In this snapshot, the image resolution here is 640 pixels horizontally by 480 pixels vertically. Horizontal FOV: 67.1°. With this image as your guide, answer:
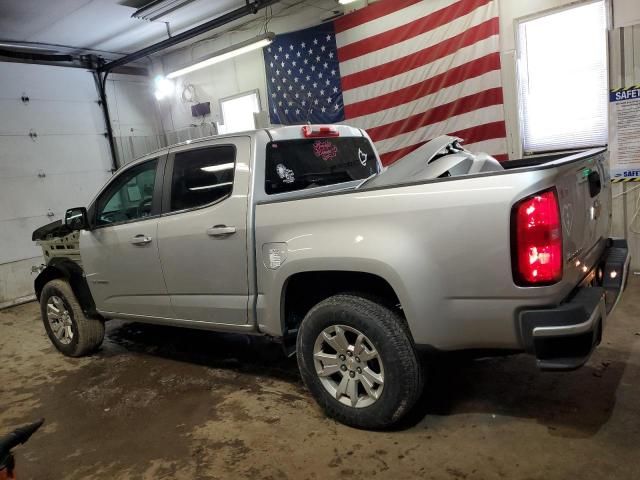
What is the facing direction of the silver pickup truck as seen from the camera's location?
facing away from the viewer and to the left of the viewer

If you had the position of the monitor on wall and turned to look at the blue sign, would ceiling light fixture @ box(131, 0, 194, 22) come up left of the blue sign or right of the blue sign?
right

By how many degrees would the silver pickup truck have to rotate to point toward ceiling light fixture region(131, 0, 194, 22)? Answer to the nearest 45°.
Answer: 0° — it already faces it

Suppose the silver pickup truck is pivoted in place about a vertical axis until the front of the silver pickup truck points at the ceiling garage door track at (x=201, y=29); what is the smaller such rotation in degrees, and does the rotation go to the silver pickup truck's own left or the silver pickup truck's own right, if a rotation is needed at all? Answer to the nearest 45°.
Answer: approximately 45° to the silver pickup truck's own right

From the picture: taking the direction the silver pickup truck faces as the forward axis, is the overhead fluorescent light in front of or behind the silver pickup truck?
in front

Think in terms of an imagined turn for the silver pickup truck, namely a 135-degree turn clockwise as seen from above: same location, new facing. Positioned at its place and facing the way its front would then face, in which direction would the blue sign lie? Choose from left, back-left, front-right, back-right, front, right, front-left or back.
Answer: front-left

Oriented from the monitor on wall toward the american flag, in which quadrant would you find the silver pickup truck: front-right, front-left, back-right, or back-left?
front-right

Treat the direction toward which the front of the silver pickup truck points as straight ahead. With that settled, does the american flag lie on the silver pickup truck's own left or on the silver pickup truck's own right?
on the silver pickup truck's own right
